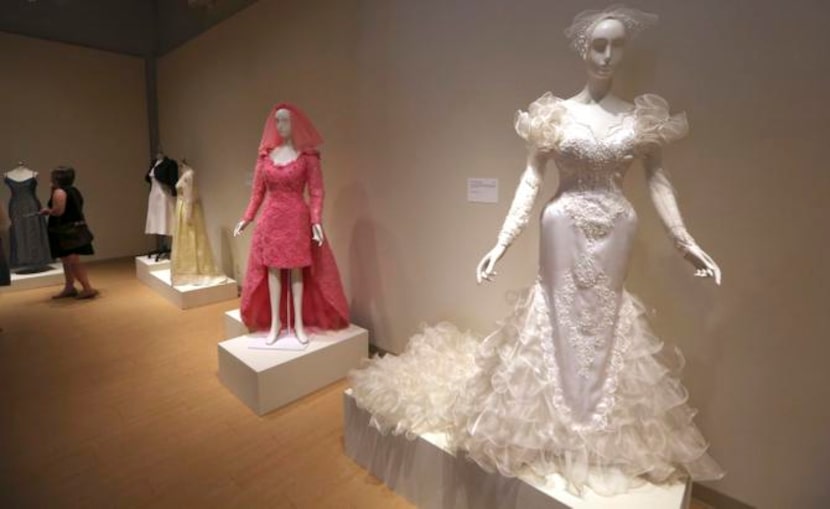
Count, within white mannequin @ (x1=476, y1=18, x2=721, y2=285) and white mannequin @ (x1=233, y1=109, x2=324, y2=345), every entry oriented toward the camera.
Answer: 2

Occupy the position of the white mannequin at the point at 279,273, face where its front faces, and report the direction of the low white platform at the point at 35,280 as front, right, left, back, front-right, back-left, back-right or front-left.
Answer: back-right

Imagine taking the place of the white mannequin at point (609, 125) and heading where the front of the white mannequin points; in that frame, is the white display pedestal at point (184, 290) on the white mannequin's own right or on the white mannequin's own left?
on the white mannequin's own right

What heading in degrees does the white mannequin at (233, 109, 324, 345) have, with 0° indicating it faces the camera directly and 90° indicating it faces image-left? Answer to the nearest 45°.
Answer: approximately 0°

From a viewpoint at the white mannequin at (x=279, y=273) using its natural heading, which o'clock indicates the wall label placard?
The wall label placard is roughly at 10 o'clock from the white mannequin.

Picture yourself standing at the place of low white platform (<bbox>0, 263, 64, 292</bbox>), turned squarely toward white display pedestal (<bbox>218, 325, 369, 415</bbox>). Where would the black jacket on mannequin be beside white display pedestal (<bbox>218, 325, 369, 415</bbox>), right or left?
left

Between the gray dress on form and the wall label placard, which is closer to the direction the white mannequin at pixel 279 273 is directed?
the wall label placard

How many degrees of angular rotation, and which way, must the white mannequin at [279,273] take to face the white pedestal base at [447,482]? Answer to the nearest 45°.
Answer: approximately 45° to its left

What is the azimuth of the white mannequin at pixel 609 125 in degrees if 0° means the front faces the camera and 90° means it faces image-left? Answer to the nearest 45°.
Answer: approximately 0°

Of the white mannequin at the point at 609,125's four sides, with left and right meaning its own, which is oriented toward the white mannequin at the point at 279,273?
right
